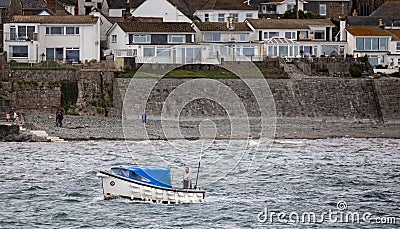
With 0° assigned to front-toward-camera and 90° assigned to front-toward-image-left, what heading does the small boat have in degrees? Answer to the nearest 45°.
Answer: approximately 90°
